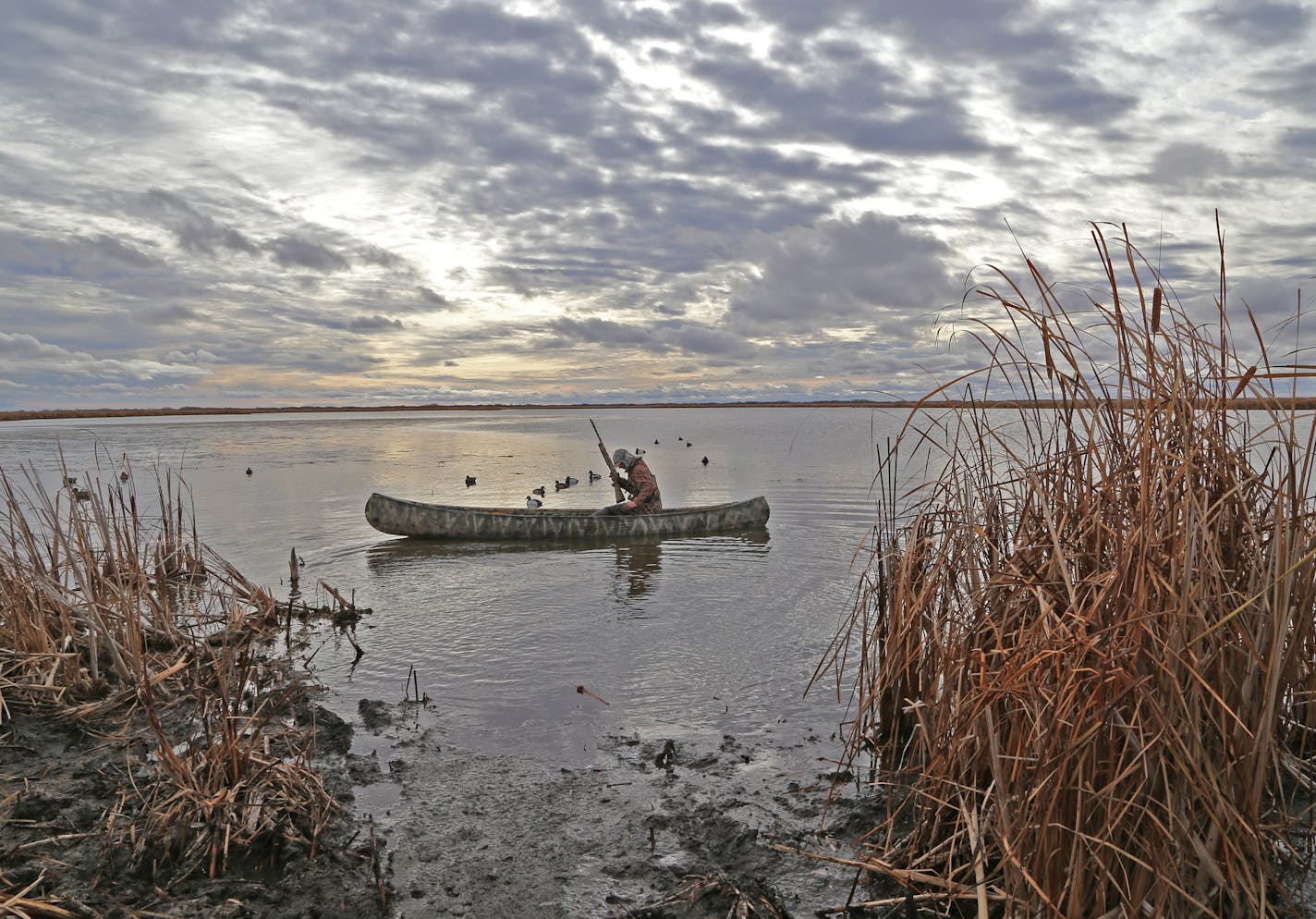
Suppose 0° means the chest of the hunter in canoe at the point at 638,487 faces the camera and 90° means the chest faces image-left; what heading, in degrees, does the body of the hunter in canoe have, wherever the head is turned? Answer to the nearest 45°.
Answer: approximately 90°
